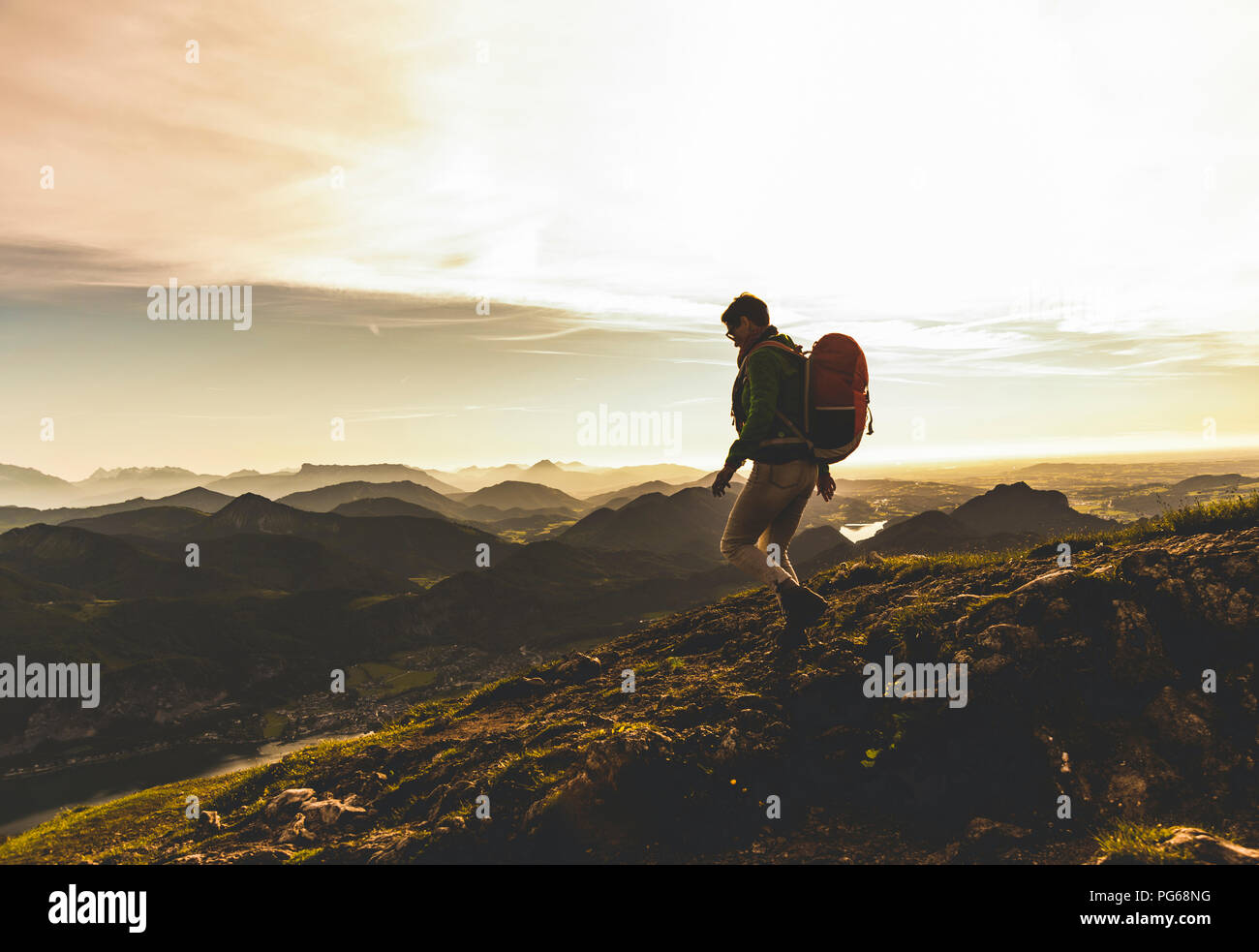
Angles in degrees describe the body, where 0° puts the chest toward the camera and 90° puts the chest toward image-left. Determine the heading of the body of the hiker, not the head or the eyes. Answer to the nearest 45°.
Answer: approximately 90°
